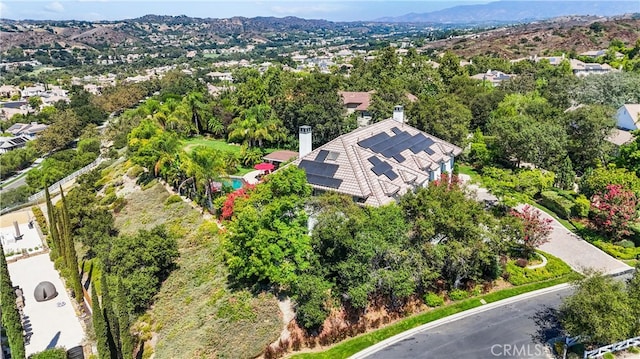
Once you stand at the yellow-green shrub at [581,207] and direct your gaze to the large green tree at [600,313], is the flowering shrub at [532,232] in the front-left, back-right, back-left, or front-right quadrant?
front-right

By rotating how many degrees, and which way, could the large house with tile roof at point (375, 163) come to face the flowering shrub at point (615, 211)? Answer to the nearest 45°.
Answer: approximately 45° to its left

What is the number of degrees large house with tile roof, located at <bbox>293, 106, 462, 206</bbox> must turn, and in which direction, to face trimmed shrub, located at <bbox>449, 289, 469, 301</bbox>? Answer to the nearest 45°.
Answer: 0° — it already faces it

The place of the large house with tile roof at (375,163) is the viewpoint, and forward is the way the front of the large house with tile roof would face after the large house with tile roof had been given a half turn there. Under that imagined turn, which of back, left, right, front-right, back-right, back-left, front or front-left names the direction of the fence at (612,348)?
back

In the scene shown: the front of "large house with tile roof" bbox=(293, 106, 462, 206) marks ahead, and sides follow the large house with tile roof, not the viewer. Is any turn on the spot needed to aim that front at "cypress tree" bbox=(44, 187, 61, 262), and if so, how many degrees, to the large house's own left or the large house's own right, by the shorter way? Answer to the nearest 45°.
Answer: approximately 135° to the large house's own right

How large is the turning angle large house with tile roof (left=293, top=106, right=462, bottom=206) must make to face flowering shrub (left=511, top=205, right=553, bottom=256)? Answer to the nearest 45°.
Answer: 0° — it already faces it

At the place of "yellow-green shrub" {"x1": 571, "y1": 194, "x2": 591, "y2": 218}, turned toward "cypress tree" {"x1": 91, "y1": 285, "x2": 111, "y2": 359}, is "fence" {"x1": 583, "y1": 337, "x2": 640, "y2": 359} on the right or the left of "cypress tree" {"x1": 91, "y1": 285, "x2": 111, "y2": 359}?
left

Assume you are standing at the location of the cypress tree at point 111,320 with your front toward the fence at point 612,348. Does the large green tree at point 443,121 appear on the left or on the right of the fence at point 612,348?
left

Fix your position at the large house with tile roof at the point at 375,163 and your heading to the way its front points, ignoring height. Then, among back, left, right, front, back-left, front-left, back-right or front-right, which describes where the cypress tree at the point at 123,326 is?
right

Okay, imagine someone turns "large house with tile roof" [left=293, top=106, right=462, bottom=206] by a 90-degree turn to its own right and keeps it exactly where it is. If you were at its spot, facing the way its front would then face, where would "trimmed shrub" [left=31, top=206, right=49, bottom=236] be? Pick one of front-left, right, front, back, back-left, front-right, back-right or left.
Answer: front-right

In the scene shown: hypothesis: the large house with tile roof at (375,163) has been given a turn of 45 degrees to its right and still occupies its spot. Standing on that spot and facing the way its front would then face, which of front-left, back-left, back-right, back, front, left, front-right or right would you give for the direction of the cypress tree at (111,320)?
front-right

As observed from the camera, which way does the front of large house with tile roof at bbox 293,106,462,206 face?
facing the viewer and to the right of the viewer

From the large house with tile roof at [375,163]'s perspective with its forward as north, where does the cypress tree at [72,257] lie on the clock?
The cypress tree is roughly at 4 o'clock from the large house with tile roof.

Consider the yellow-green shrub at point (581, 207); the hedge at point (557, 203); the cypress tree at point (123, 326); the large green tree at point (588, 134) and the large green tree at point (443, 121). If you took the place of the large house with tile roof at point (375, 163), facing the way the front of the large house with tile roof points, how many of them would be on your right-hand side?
1
